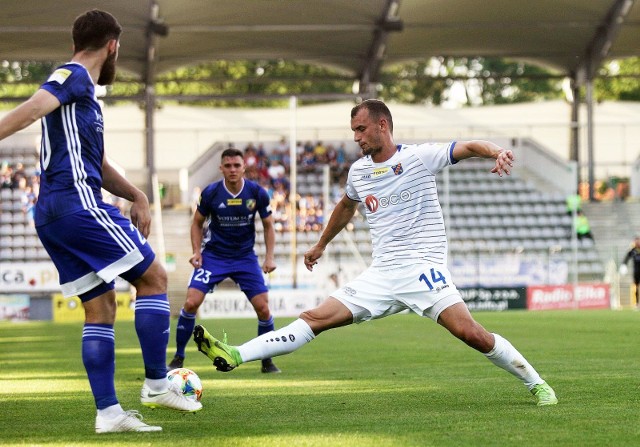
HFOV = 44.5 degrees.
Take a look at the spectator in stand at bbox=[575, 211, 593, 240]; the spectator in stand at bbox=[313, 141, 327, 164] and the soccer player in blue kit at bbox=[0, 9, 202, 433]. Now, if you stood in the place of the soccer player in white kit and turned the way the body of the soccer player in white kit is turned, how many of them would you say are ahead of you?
1

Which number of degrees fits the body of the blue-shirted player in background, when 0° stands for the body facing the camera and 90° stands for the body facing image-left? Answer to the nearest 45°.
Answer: approximately 0°

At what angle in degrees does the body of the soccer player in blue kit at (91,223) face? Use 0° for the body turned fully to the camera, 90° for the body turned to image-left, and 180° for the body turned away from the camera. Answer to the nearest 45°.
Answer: approximately 270°

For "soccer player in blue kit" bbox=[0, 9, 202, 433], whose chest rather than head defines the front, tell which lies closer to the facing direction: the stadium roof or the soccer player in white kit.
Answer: the soccer player in white kit

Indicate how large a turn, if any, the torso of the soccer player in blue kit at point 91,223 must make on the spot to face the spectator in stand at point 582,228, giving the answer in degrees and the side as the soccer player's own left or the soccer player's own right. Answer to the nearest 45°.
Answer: approximately 45° to the soccer player's own left

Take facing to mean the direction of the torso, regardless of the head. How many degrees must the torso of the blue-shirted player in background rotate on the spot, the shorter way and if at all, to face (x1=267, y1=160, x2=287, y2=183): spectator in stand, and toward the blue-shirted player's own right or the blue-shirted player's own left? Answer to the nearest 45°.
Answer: approximately 180°

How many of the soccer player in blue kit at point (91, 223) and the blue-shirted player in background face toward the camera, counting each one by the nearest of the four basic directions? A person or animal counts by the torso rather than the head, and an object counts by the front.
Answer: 1

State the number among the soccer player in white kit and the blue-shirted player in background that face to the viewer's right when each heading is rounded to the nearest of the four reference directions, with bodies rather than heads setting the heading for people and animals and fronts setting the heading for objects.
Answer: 0
